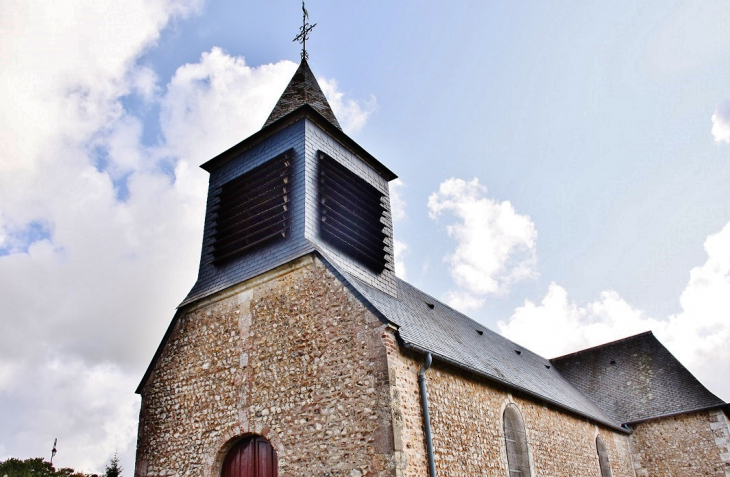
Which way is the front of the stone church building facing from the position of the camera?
facing the viewer and to the left of the viewer
